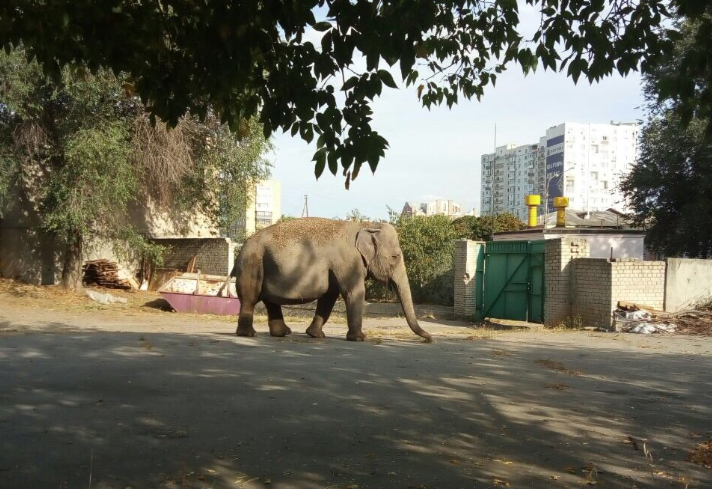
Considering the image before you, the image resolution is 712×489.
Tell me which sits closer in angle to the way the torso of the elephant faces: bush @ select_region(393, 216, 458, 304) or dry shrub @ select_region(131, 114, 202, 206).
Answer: the bush

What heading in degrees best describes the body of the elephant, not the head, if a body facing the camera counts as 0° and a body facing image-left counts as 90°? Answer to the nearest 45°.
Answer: approximately 270°

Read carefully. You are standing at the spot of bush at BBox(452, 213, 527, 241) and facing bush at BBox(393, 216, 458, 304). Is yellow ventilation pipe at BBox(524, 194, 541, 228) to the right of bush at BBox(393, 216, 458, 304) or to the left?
left

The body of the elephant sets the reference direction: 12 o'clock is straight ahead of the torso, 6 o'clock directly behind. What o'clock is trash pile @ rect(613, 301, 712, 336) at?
The trash pile is roughly at 11 o'clock from the elephant.

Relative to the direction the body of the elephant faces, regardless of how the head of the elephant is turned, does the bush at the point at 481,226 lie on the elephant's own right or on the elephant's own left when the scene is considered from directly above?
on the elephant's own left

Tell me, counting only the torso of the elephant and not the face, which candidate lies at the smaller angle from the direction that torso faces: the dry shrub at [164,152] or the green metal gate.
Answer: the green metal gate

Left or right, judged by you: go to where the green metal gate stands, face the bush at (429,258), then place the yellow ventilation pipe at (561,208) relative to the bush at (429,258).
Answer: right

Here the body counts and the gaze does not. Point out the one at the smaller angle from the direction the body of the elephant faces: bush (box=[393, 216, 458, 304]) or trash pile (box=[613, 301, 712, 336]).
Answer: the trash pile

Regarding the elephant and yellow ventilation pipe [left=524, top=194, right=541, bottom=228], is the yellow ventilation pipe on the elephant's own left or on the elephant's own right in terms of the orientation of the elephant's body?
on the elephant's own left

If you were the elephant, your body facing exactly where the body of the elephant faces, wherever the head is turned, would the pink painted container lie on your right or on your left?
on your left

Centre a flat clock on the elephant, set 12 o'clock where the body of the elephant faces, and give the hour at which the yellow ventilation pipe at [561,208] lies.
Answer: The yellow ventilation pipe is roughly at 10 o'clock from the elephant.

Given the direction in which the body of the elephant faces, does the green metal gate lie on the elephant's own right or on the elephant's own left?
on the elephant's own left
